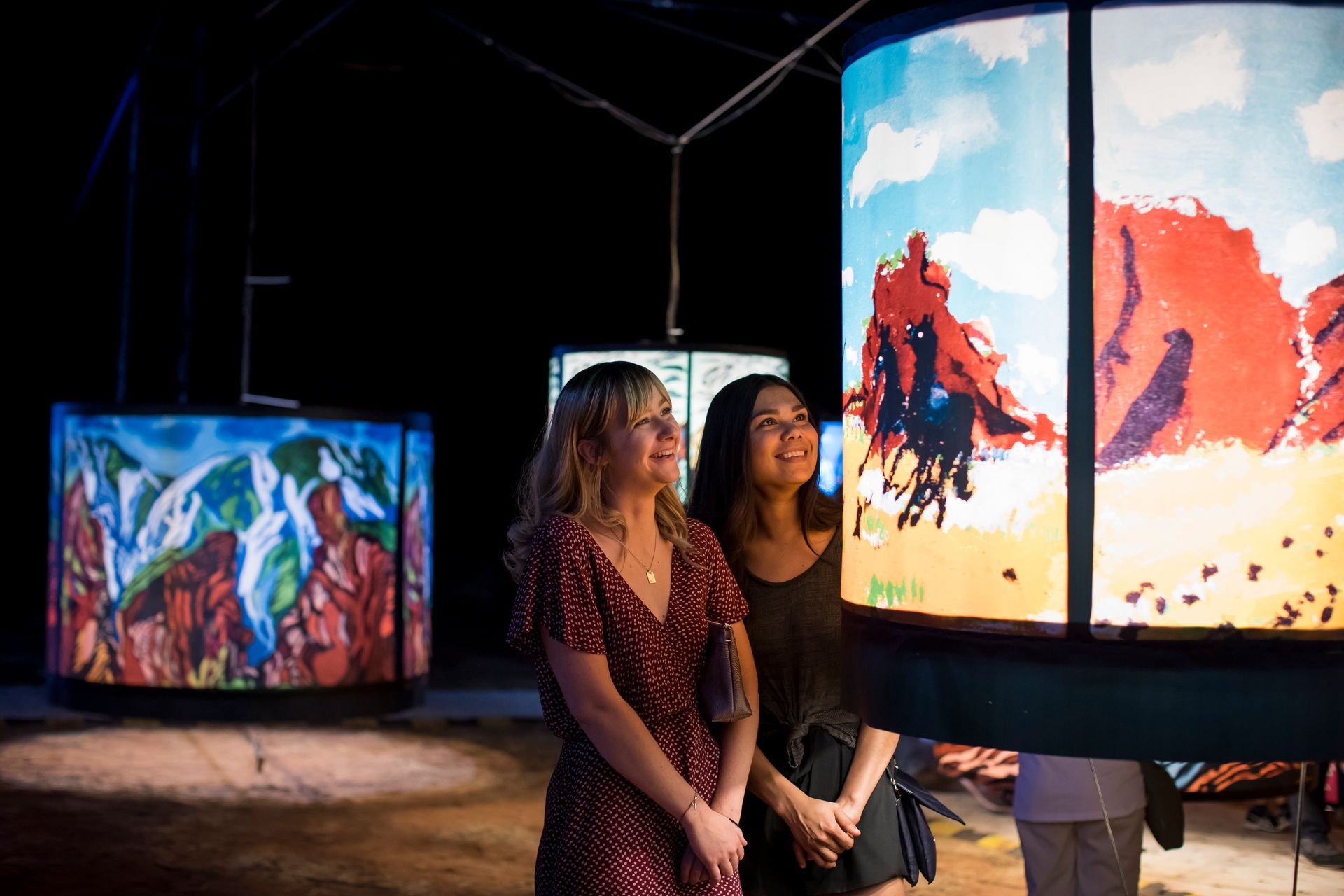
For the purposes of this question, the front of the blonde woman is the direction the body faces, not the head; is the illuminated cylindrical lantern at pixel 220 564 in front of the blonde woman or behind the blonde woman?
behind

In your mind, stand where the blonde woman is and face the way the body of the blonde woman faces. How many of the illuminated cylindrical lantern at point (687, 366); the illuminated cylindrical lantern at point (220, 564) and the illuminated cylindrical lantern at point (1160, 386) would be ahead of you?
1

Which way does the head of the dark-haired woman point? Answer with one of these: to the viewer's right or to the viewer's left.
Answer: to the viewer's right

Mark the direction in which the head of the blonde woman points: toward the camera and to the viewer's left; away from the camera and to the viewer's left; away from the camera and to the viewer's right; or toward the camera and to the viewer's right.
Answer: toward the camera and to the viewer's right

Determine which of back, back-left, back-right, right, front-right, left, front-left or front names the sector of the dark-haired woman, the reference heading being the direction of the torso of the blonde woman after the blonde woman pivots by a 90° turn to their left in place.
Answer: front

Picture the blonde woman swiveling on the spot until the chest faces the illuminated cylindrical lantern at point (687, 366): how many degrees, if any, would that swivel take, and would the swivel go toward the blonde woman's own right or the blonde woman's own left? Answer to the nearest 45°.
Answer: approximately 135° to the blonde woman's own left

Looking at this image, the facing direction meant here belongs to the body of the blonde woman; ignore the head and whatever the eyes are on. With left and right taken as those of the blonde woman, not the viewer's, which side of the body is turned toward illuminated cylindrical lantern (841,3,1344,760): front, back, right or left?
front
